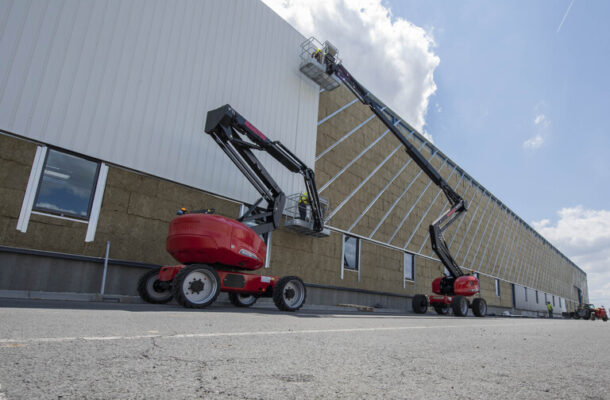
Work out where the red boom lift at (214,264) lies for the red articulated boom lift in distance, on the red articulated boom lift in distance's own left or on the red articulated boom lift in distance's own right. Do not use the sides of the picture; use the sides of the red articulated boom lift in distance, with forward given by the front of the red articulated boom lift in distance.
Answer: on the red articulated boom lift in distance's own left

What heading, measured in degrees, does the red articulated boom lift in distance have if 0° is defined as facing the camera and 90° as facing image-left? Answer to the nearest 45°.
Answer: approximately 90°
